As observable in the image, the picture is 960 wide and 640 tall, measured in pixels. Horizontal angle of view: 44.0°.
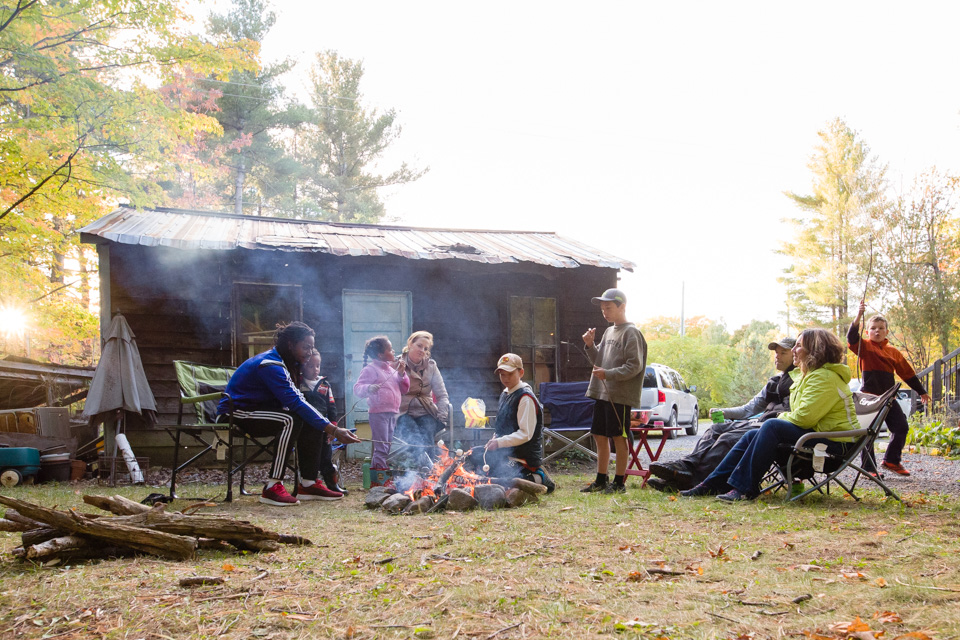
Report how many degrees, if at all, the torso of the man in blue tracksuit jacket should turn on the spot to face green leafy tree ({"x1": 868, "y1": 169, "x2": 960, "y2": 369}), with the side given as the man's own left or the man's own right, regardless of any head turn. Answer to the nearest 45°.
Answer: approximately 45° to the man's own left

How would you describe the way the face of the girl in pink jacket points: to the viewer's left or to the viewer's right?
to the viewer's right

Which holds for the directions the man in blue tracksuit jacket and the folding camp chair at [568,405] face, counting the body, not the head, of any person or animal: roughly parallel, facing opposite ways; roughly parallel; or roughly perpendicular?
roughly perpendicular

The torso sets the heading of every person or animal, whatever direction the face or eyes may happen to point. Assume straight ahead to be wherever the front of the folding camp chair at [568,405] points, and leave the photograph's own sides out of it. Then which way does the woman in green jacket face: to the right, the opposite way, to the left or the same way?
to the right

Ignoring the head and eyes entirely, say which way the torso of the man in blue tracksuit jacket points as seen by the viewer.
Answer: to the viewer's right

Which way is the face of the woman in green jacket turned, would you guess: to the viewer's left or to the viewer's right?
to the viewer's left

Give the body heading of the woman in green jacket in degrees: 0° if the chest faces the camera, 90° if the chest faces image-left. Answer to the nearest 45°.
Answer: approximately 90°
